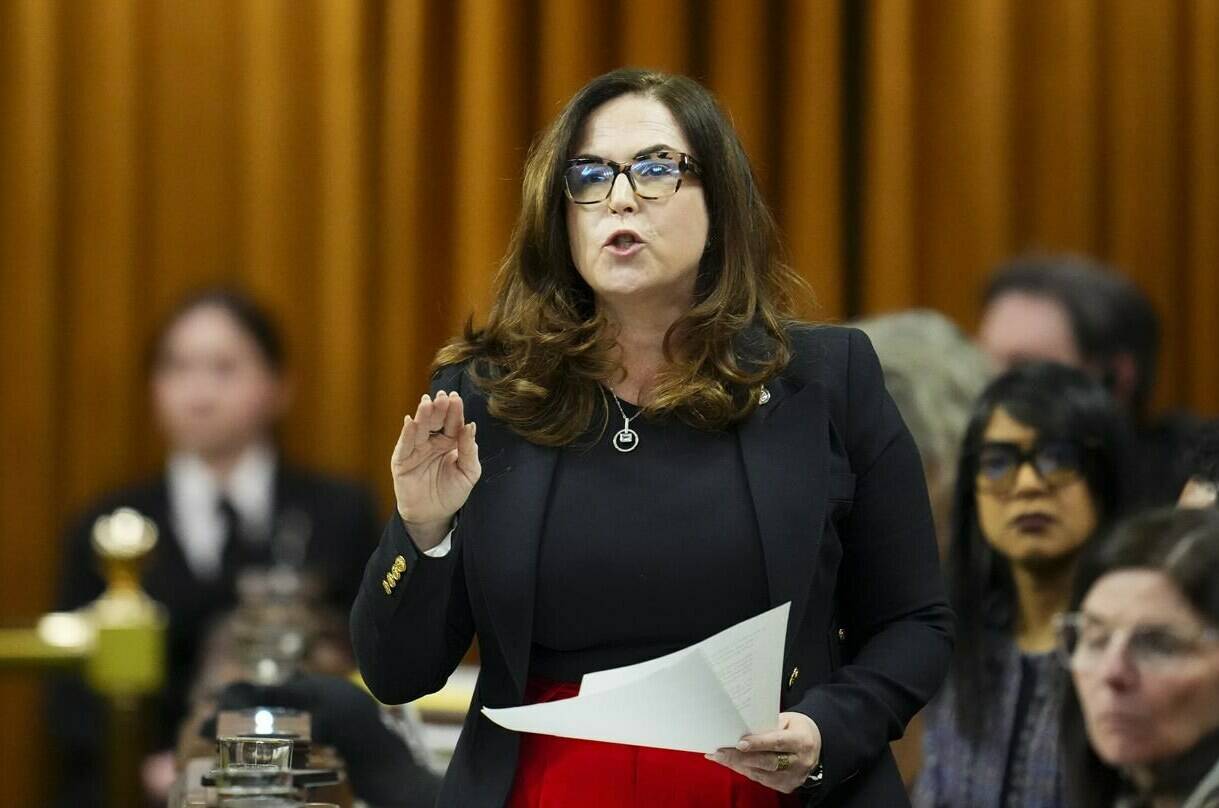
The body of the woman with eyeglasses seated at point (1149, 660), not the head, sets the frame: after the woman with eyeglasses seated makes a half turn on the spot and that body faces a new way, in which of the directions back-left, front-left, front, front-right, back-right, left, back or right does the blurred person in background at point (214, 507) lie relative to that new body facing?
left

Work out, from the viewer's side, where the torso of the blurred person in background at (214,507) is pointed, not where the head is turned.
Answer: toward the camera

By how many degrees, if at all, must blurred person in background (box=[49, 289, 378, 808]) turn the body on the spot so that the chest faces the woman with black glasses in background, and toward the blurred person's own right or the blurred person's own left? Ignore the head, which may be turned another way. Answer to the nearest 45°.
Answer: approximately 45° to the blurred person's own left

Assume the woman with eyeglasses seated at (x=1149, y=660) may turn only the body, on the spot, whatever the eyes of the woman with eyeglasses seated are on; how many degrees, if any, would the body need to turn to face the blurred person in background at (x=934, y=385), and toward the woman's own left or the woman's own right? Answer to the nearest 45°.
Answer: approximately 135° to the woman's own right

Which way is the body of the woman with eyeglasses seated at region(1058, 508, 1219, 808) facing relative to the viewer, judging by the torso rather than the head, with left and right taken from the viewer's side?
facing the viewer and to the left of the viewer

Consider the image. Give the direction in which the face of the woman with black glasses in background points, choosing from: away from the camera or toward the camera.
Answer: toward the camera

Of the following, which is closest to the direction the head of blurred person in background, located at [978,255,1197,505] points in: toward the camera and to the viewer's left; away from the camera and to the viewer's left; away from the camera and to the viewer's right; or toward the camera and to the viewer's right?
toward the camera and to the viewer's left

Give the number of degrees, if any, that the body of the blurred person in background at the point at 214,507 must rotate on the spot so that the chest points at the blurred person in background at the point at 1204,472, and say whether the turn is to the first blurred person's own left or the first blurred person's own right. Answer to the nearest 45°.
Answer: approximately 45° to the first blurred person's own left

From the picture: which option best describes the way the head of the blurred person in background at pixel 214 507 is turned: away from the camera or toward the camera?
toward the camera
